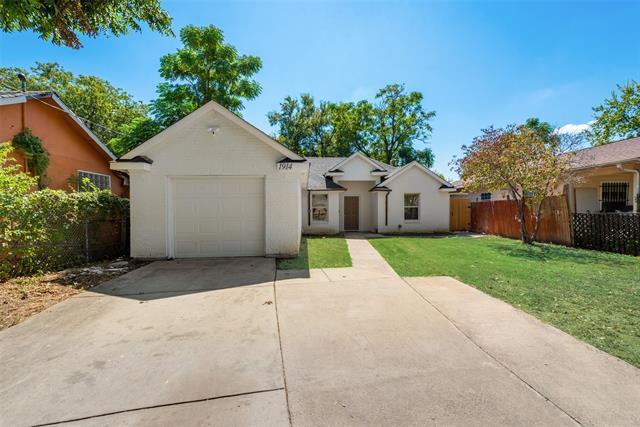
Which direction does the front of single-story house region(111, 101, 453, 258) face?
toward the camera

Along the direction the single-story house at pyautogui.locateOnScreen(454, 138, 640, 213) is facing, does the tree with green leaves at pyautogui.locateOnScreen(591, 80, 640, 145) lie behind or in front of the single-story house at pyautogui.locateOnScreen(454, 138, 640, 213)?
behind

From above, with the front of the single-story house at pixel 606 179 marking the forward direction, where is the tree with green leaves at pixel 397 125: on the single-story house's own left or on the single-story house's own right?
on the single-story house's own right

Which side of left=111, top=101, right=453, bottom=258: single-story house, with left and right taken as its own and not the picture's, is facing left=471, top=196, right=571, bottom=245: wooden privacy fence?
left

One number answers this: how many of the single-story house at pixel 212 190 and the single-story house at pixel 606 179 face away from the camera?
0

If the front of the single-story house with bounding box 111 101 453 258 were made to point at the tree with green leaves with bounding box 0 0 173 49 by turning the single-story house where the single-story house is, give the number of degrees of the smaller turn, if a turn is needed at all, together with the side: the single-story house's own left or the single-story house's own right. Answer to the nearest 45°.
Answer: approximately 45° to the single-story house's own right

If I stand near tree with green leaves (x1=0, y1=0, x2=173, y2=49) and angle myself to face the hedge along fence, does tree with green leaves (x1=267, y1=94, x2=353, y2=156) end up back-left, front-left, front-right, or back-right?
front-right
